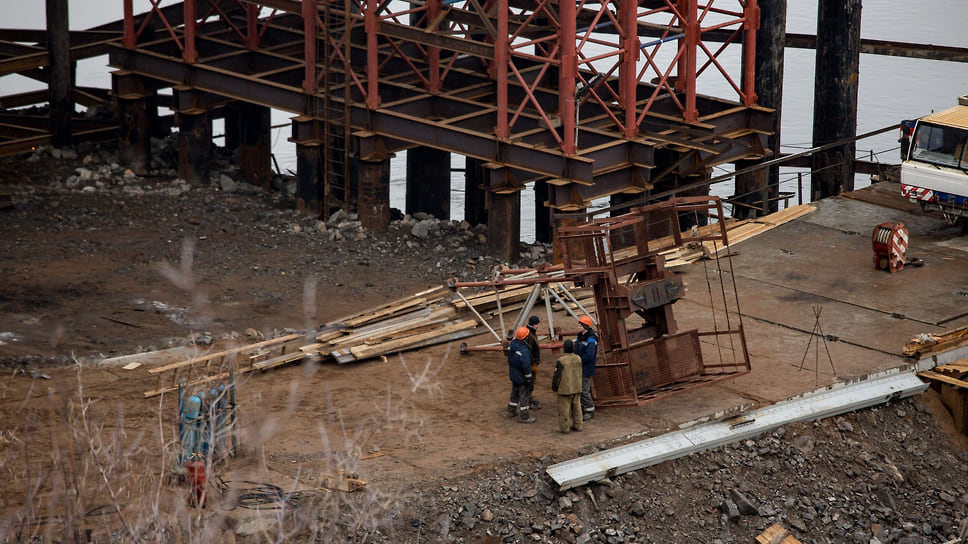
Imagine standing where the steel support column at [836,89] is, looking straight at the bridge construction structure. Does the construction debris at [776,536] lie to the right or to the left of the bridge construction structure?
left

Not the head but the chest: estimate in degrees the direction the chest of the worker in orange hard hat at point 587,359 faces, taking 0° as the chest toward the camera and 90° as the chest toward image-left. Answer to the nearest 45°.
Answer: approximately 90°

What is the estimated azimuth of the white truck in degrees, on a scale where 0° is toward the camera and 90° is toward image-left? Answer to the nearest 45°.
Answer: approximately 45°

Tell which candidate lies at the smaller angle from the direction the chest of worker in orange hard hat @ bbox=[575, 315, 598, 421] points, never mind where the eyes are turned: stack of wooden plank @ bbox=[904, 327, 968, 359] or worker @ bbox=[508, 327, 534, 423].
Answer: the worker

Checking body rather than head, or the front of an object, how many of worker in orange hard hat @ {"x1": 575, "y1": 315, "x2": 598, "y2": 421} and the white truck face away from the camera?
0

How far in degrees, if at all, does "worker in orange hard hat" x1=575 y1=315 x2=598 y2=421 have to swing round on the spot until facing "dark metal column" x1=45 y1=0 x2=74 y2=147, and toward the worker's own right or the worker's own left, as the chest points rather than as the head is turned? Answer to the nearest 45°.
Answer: approximately 45° to the worker's own right

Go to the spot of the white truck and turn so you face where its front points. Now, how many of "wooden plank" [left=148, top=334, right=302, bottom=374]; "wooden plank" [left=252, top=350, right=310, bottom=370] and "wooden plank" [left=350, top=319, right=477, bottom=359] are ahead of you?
3

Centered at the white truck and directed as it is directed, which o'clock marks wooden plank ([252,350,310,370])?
The wooden plank is roughly at 12 o'clock from the white truck.

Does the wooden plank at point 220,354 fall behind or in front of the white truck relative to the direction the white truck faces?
in front

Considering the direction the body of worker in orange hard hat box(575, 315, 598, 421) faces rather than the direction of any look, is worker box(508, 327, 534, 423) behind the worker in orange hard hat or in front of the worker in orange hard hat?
in front

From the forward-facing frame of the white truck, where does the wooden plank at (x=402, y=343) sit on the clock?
The wooden plank is roughly at 12 o'clock from the white truck.
